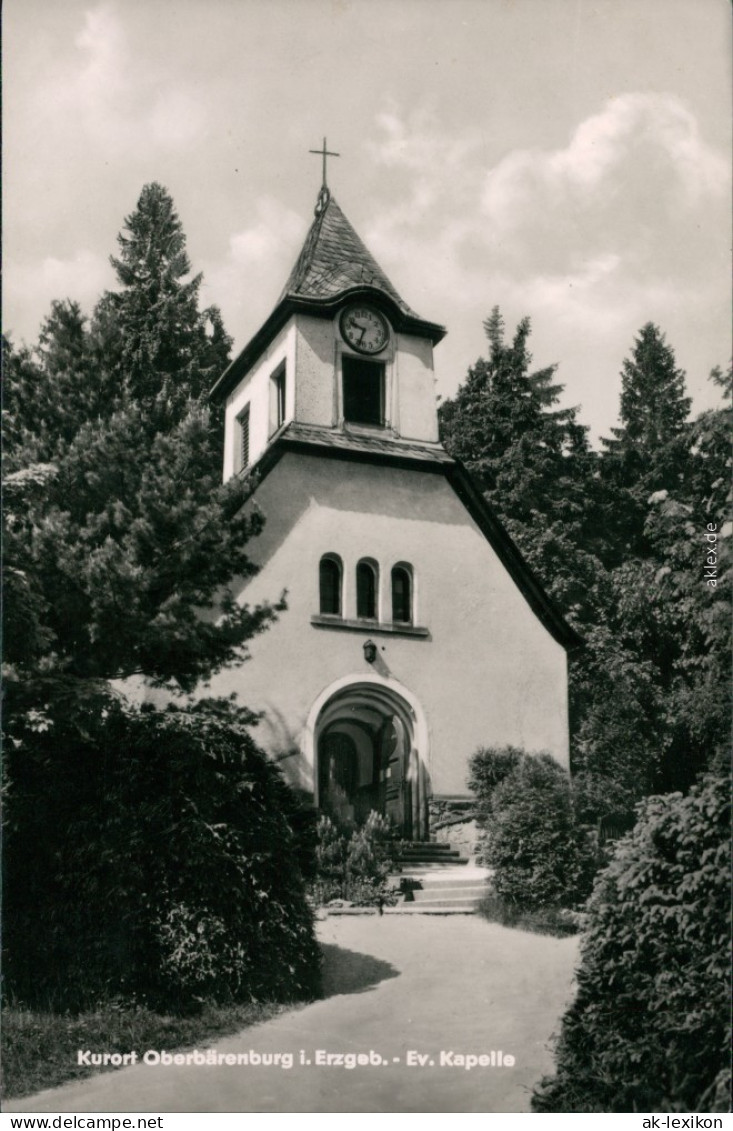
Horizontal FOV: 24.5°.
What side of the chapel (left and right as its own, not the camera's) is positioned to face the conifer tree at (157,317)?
right

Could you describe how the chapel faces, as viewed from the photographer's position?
facing the viewer and to the right of the viewer

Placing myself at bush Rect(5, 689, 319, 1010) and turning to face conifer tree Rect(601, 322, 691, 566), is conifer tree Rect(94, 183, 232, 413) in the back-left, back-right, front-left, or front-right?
front-left

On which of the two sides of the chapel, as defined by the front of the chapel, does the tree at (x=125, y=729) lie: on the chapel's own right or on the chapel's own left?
on the chapel's own right

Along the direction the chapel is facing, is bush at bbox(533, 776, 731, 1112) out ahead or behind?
ahead
